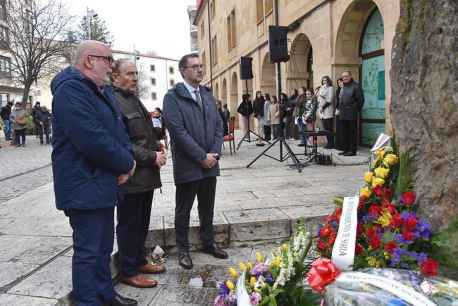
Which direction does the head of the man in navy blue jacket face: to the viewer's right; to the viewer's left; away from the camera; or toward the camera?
to the viewer's right

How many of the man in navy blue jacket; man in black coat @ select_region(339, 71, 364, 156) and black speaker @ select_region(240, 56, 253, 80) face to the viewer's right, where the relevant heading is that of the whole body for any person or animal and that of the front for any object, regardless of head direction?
1

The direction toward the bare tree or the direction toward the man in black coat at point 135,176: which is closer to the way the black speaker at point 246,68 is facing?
the man in black coat

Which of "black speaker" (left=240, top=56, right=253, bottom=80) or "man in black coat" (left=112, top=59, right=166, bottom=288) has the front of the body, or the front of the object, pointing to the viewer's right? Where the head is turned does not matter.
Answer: the man in black coat

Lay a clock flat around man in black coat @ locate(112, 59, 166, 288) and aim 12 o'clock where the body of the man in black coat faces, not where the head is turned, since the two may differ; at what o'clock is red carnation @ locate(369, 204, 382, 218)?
The red carnation is roughly at 1 o'clock from the man in black coat.

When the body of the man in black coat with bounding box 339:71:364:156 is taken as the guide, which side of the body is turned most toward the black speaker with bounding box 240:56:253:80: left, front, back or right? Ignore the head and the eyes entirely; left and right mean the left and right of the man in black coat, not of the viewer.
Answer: right

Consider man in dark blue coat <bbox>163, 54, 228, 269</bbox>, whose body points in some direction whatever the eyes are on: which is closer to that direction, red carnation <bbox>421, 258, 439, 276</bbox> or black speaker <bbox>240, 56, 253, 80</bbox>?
the red carnation

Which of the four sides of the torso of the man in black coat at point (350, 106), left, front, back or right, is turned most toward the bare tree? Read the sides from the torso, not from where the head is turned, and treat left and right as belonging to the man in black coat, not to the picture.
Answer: right

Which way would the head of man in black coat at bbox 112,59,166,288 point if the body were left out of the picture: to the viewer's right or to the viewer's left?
to the viewer's right

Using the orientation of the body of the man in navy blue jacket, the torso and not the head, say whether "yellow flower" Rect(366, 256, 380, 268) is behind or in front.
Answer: in front

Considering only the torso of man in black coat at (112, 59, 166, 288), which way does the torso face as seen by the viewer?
to the viewer's right

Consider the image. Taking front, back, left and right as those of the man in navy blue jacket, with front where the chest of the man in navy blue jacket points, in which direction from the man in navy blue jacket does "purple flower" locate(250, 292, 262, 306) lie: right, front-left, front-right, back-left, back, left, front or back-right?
front-right

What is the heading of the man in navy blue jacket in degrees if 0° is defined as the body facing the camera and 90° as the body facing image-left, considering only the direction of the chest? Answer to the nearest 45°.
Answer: approximately 270°

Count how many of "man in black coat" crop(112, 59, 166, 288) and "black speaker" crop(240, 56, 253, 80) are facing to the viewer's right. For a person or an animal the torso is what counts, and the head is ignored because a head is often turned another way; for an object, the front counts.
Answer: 1

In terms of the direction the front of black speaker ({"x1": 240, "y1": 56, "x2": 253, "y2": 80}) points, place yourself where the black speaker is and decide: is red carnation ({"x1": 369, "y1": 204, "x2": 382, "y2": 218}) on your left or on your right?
on your left
